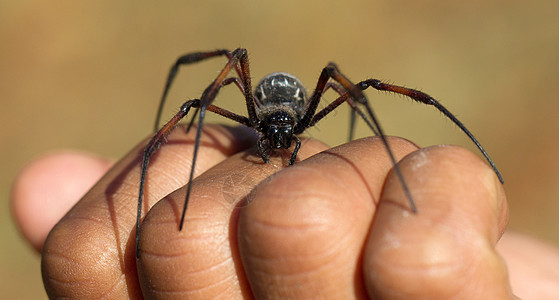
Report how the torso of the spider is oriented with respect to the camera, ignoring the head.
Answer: toward the camera
